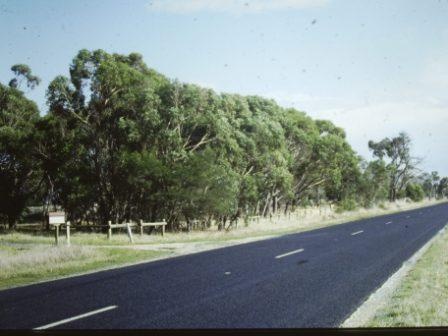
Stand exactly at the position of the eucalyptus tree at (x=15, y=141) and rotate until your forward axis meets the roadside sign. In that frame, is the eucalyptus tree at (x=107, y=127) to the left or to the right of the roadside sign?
left

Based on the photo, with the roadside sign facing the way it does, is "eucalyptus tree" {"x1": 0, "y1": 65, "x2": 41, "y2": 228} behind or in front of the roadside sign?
behind

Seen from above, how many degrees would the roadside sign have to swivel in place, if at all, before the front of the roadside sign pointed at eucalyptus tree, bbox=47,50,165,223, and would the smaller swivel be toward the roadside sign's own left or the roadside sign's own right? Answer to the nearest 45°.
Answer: approximately 180°

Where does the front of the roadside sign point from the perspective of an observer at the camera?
facing the viewer
